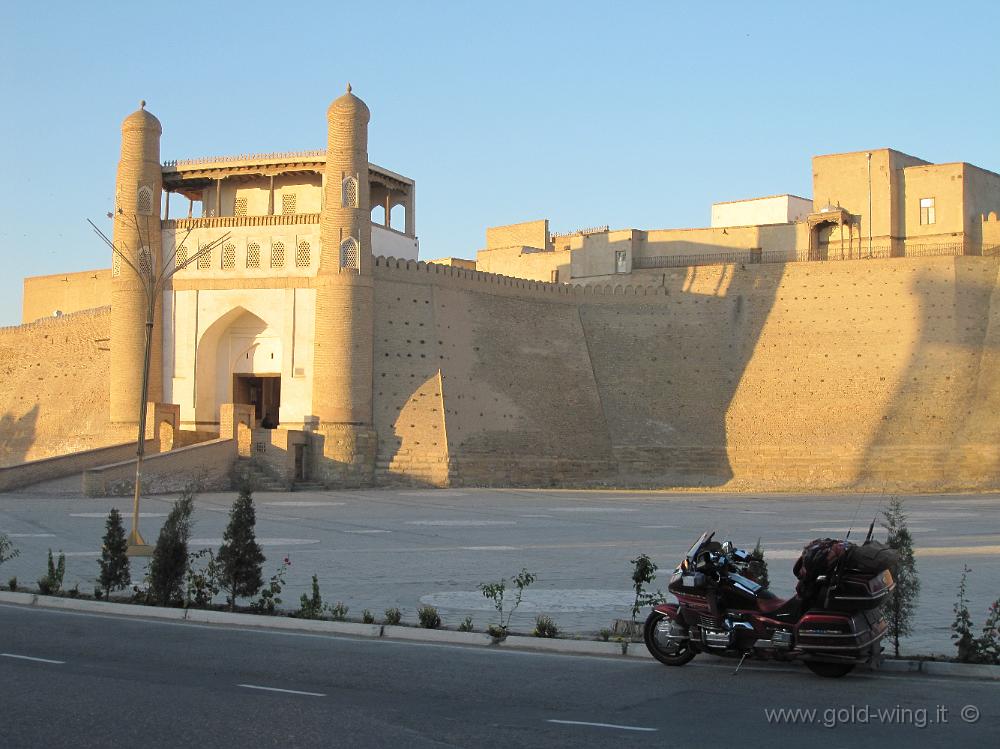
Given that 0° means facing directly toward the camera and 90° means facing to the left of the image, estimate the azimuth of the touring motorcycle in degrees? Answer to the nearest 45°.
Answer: approximately 90°

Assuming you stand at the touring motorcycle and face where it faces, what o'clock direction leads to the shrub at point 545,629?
The shrub is roughly at 1 o'clock from the touring motorcycle.

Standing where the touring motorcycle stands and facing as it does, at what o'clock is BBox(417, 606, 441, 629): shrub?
The shrub is roughly at 1 o'clock from the touring motorcycle.

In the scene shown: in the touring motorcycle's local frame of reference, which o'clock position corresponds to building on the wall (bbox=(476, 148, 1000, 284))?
The building on the wall is roughly at 3 o'clock from the touring motorcycle.

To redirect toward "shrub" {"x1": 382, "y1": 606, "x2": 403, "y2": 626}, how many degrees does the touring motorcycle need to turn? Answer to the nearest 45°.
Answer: approximately 45° to its right
